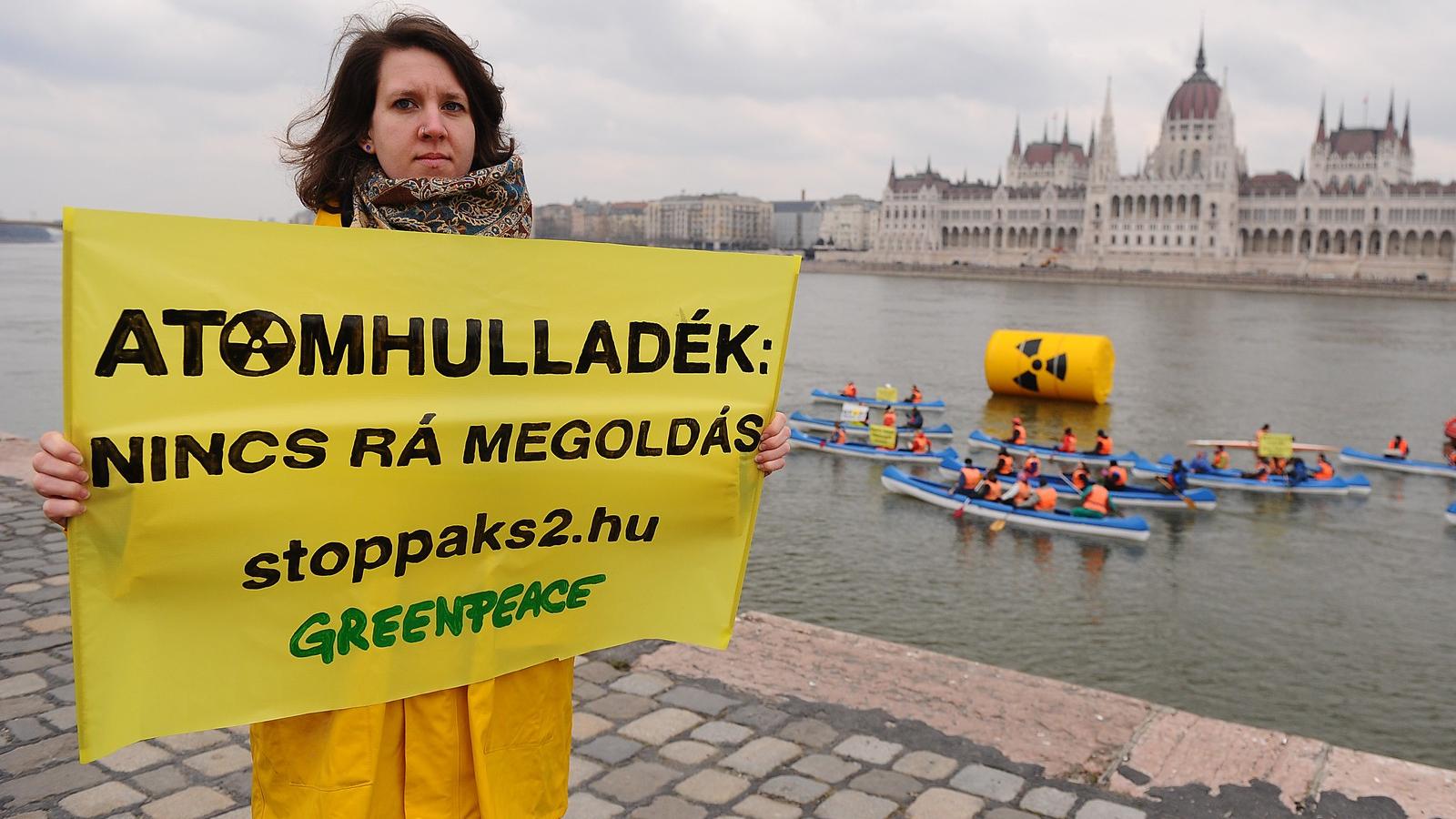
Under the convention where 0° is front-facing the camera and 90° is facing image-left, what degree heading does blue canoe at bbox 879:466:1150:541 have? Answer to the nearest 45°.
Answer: approximately 90°

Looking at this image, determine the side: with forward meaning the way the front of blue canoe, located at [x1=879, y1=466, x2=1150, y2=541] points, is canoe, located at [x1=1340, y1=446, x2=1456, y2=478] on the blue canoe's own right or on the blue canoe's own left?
on the blue canoe's own right

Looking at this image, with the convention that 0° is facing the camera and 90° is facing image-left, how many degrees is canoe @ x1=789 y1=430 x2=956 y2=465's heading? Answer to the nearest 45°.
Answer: approximately 90°

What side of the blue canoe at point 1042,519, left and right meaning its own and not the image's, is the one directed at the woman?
left

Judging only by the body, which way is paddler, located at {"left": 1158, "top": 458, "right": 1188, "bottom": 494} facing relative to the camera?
to the viewer's left

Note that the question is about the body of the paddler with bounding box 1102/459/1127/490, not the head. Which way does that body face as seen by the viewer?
to the viewer's left

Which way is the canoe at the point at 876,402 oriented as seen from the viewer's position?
to the viewer's left
